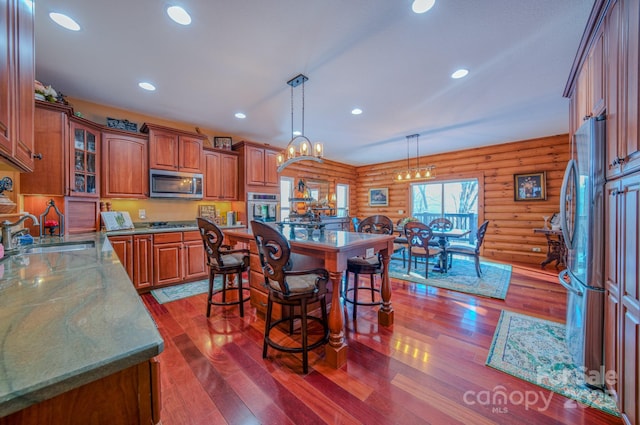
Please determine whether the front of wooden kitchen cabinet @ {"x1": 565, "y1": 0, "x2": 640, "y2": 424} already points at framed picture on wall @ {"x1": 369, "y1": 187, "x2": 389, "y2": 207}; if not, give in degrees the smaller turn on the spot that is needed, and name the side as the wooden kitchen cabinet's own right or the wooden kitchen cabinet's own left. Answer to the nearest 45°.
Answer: approximately 45° to the wooden kitchen cabinet's own right

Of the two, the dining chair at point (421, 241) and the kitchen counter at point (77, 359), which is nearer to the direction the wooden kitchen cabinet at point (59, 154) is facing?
the dining chair

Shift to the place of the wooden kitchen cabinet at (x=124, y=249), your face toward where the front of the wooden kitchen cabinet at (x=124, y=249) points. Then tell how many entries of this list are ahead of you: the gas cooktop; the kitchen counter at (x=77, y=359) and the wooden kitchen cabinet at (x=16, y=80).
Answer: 2

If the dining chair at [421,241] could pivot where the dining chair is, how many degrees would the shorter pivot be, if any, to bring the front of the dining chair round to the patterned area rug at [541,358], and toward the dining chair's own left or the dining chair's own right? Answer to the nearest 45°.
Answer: approximately 90° to the dining chair's own right

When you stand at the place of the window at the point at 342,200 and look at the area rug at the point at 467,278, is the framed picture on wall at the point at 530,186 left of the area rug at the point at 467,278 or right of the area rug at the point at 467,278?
left

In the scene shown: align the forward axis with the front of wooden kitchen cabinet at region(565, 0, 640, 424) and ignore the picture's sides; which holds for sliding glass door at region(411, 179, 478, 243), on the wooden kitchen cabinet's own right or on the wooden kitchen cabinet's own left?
on the wooden kitchen cabinet's own right
